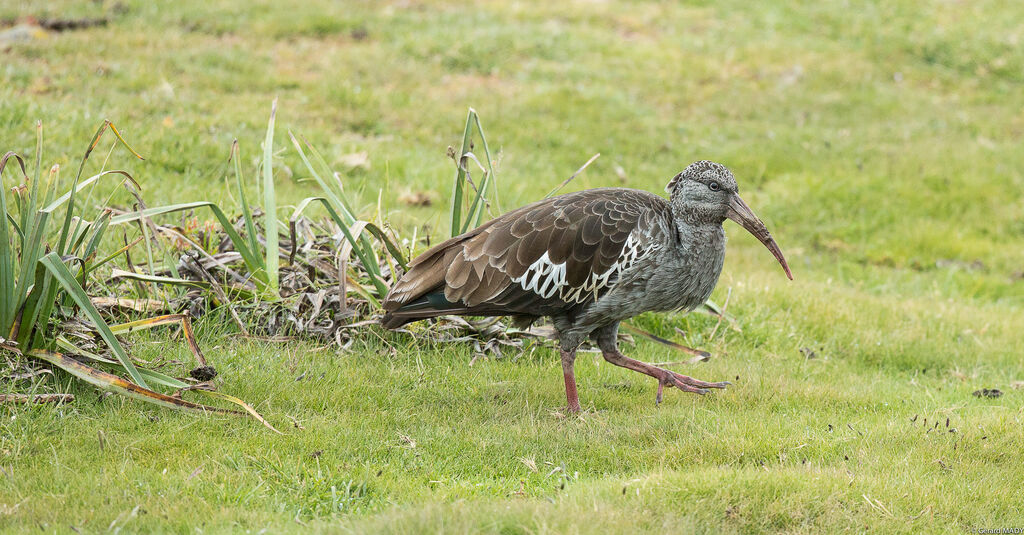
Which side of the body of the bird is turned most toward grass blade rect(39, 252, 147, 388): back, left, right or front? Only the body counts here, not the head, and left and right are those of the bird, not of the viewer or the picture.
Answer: back

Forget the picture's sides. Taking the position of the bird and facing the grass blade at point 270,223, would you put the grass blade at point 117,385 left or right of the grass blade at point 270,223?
left

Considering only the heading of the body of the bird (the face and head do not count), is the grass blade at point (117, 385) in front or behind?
behind

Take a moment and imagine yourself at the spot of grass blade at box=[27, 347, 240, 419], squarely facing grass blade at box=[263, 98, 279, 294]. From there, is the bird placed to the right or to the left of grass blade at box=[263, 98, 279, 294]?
right

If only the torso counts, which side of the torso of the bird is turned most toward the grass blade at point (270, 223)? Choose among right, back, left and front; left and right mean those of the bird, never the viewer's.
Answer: back

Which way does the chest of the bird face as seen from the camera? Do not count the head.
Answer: to the viewer's right
